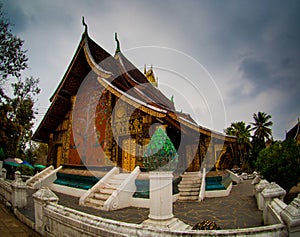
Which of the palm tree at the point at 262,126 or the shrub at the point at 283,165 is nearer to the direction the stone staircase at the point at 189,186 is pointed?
the shrub

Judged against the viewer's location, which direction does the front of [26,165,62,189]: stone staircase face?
facing the viewer and to the left of the viewer

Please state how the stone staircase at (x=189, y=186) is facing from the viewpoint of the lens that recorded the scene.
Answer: facing the viewer

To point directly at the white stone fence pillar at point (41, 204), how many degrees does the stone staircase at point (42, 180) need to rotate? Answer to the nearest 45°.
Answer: approximately 45° to its left

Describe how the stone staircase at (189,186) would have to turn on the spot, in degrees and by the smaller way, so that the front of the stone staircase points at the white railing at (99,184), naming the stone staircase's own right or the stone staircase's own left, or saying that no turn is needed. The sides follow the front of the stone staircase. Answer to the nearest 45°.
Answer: approximately 45° to the stone staircase's own right

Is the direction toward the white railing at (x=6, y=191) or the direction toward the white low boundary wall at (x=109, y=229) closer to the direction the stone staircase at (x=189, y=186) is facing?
the white low boundary wall

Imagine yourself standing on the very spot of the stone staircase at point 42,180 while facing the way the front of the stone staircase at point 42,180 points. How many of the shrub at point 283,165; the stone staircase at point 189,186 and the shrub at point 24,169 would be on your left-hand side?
2

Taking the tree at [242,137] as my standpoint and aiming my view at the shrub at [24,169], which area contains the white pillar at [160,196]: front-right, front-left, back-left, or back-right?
front-left

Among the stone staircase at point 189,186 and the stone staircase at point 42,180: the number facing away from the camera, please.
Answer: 0

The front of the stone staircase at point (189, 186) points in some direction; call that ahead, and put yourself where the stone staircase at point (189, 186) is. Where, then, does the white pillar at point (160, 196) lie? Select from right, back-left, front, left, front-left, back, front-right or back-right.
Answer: front

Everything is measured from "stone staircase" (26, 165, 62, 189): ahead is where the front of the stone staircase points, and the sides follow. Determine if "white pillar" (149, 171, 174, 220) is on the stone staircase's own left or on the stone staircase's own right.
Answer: on the stone staircase's own left
